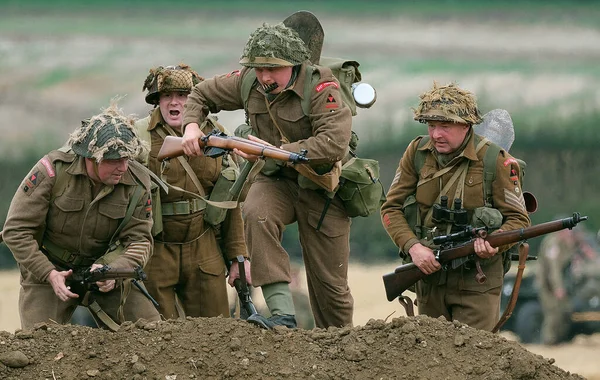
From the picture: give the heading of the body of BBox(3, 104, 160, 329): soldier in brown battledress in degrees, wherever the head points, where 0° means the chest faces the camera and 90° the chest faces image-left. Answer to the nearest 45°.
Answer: approximately 315°

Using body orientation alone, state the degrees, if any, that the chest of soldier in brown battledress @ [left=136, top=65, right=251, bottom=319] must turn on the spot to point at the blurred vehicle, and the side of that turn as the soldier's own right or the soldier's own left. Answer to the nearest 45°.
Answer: approximately 135° to the soldier's own left

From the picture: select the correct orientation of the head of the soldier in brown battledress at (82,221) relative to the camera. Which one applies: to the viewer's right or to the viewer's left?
to the viewer's right

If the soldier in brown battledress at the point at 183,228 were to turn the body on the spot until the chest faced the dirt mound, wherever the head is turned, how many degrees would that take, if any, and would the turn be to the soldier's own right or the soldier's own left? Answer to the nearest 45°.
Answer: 0° — they already face it

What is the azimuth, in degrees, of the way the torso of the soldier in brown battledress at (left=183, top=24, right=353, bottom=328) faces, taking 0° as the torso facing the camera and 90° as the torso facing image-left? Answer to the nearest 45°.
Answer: approximately 45°

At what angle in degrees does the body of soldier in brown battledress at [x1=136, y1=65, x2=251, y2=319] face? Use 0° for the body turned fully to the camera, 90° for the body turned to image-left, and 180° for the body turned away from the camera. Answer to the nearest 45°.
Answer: approximately 0°

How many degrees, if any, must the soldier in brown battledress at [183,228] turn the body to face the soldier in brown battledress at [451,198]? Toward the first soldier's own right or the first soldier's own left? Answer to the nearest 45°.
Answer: approximately 45° to the first soldier's own left

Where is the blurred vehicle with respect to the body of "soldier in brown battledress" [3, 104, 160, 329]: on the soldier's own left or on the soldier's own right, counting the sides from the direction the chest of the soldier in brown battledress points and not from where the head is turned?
on the soldier's own left
